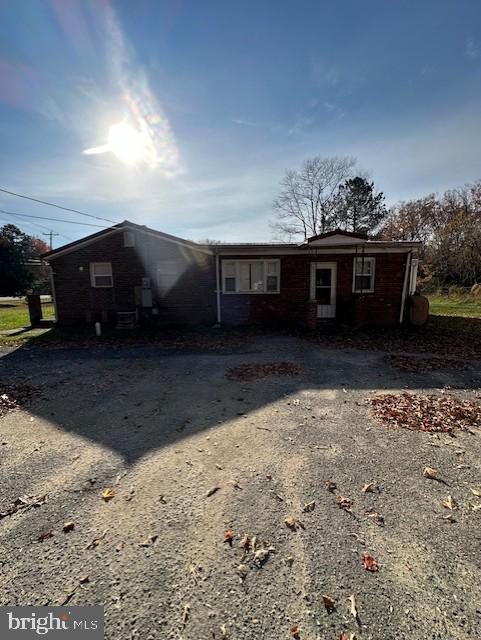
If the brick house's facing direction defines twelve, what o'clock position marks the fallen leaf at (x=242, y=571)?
The fallen leaf is roughly at 12 o'clock from the brick house.

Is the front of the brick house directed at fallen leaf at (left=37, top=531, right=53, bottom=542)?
yes

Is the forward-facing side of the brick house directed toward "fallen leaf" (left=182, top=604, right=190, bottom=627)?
yes

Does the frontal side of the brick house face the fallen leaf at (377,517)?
yes

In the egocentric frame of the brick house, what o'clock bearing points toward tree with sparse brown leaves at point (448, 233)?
The tree with sparse brown leaves is roughly at 8 o'clock from the brick house.

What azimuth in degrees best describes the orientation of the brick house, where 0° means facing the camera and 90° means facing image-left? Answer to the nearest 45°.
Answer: approximately 0°

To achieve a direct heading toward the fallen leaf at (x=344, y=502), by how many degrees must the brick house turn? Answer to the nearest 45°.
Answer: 0° — it already faces it

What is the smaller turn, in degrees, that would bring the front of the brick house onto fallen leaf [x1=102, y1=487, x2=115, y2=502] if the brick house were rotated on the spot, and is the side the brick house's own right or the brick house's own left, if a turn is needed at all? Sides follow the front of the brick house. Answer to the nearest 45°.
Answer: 0° — it already faces it

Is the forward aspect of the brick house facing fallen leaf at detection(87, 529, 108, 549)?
yes
